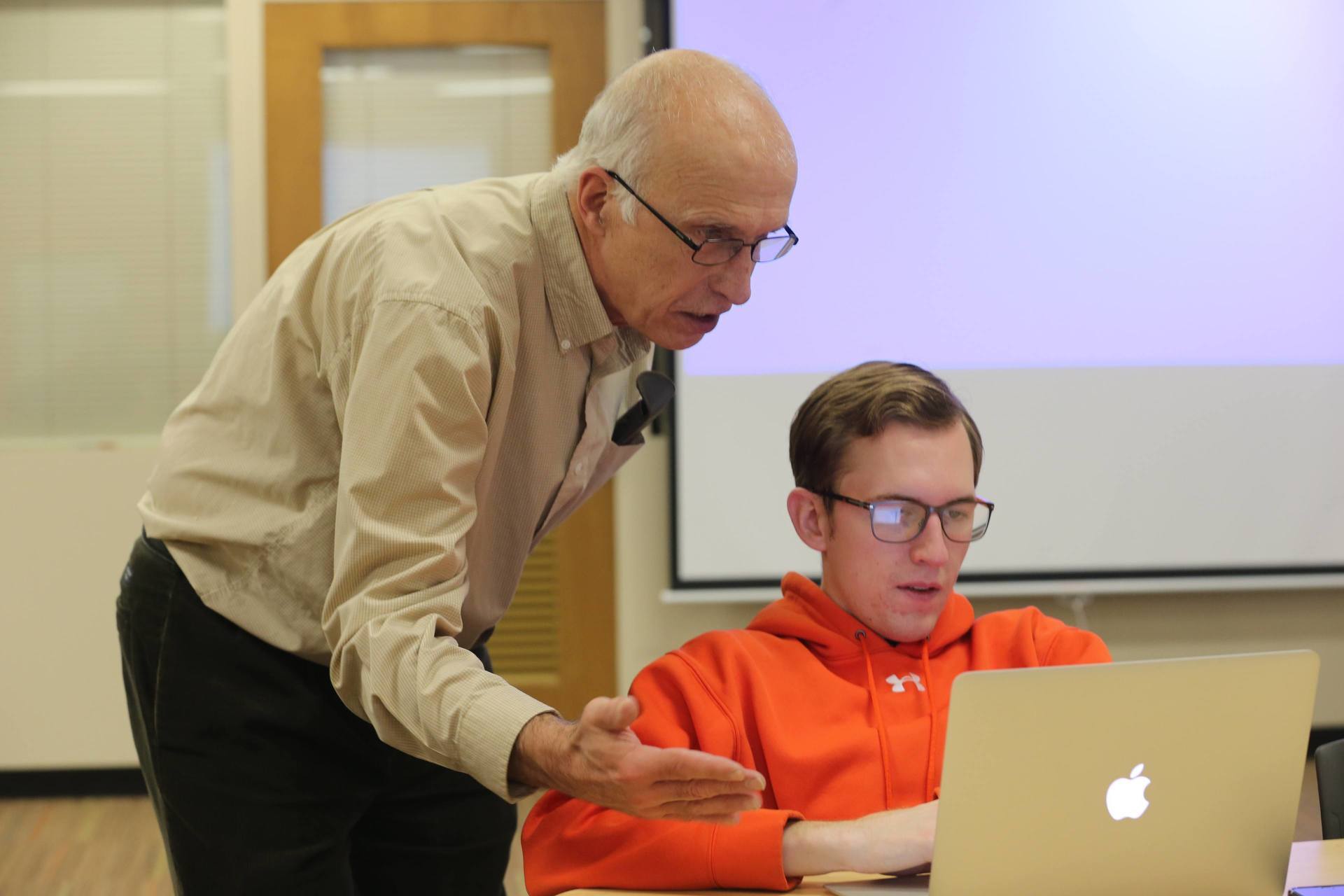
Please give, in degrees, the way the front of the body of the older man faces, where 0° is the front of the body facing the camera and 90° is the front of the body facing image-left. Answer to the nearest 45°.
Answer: approximately 315°

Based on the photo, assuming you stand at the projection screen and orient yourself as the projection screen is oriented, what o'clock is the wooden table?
The wooden table is roughly at 12 o'clock from the projection screen.

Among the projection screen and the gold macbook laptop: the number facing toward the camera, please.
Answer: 1

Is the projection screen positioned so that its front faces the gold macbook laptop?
yes

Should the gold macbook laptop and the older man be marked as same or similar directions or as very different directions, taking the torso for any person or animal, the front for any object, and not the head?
very different directions

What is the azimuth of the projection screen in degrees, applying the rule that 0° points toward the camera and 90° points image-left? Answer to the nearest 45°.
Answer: approximately 0°

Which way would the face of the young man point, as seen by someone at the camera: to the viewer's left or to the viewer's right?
to the viewer's right
